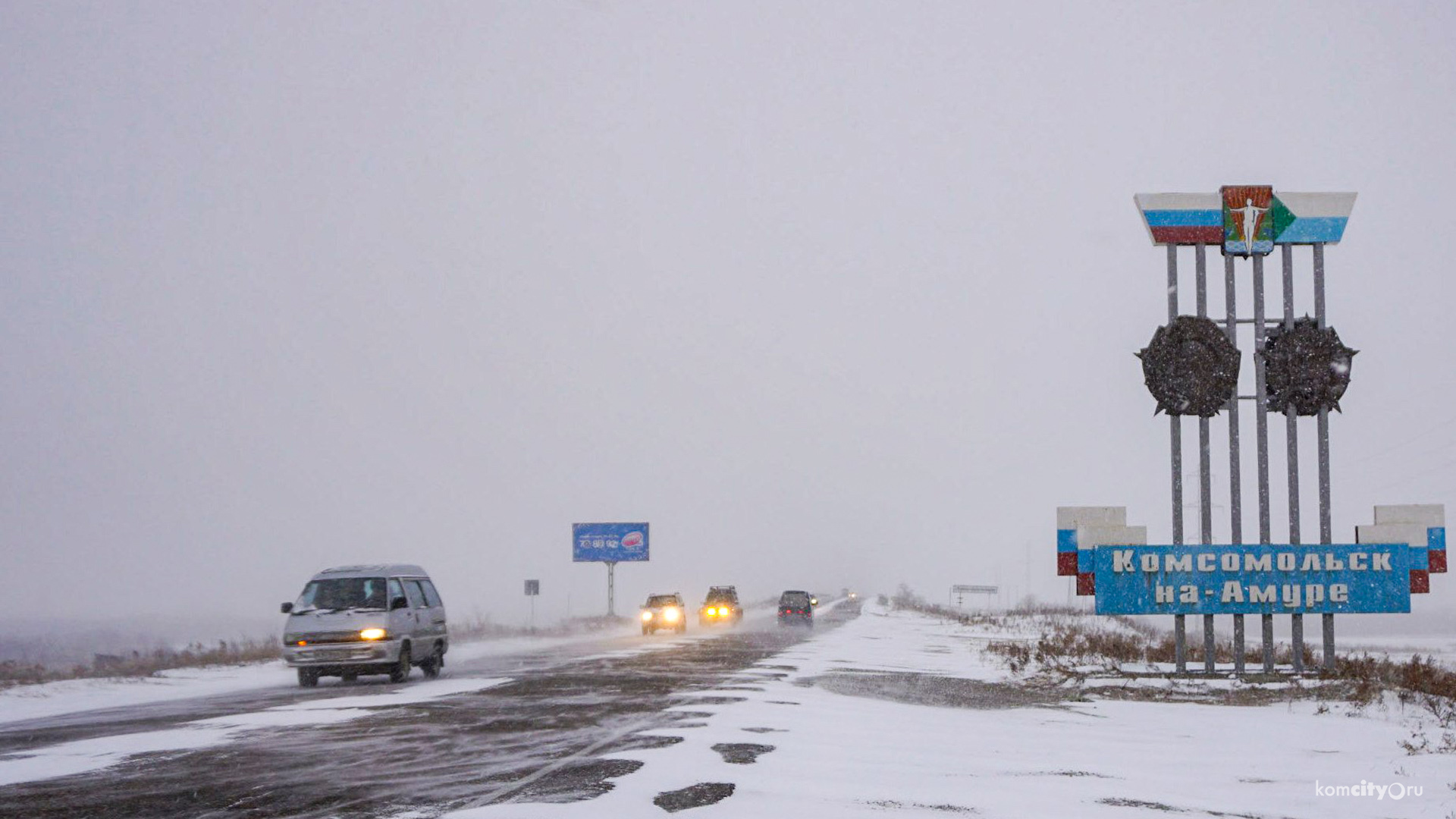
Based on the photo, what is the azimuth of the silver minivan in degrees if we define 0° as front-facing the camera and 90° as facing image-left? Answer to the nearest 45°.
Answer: approximately 45°
